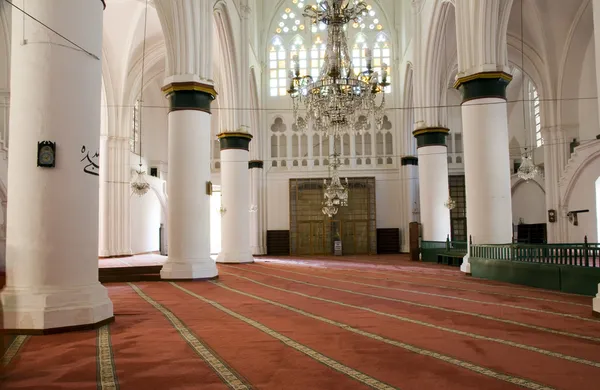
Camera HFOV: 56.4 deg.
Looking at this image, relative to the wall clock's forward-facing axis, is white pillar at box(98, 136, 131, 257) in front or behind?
behind

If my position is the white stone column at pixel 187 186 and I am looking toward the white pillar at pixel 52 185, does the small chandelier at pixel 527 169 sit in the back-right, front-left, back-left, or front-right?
back-left

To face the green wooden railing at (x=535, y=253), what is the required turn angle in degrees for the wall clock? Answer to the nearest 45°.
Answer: approximately 90° to its left

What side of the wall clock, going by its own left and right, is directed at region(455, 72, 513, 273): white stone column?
left

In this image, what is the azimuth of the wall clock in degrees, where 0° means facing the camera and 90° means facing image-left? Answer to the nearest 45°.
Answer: approximately 0°

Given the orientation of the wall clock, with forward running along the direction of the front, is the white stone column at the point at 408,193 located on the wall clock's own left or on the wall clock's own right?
on the wall clock's own left

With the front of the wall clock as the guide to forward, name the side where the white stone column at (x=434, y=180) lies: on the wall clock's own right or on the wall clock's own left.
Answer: on the wall clock's own left

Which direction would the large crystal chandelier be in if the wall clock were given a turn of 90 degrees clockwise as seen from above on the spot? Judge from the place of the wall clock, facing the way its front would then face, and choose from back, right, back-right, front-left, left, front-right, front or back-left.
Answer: back-right

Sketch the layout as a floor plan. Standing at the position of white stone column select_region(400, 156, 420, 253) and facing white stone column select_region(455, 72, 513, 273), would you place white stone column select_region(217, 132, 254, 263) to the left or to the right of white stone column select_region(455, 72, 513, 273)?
right

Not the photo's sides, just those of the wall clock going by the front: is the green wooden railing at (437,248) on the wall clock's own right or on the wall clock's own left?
on the wall clock's own left

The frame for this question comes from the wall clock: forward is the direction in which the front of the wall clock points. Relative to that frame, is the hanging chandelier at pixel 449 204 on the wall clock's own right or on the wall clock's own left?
on the wall clock's own left

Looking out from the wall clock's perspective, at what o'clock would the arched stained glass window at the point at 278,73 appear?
The arched stained glass window is roughly at 7 o'clock from the wall clock.

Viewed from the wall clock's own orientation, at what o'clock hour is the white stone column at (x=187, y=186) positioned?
The white stone column is roughly at 7 o'clock from the wall clock.
